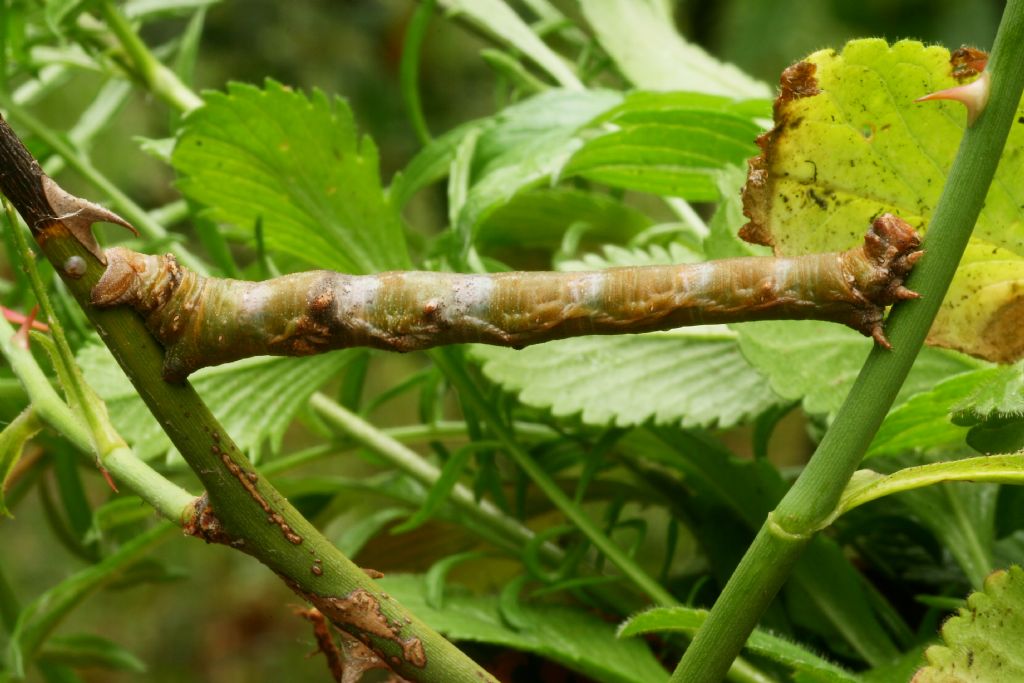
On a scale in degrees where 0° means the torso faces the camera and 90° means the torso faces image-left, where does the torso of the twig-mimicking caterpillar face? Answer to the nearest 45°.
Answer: approximately 270°
